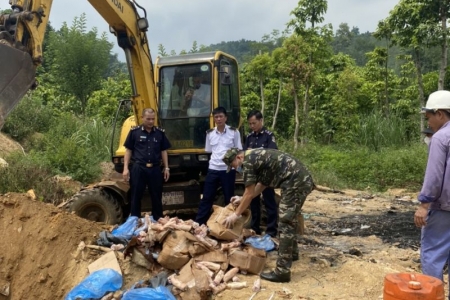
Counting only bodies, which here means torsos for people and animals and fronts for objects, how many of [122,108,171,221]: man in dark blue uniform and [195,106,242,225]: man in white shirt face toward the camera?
2

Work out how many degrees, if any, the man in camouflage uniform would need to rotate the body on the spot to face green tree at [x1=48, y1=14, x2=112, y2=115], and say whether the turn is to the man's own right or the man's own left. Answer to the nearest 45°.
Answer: approximately 45° to the man's own right

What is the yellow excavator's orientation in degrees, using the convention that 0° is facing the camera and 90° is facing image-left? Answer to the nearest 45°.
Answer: approximately 45°

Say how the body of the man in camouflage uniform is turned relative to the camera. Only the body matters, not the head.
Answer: to the viewer's left

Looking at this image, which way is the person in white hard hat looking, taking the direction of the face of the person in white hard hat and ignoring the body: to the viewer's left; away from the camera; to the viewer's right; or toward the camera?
to the viewer's left

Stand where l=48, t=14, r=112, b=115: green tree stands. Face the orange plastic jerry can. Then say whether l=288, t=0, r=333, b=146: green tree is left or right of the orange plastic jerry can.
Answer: left

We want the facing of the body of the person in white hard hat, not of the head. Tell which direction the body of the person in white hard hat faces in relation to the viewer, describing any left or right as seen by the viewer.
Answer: facing to the left of the viewer

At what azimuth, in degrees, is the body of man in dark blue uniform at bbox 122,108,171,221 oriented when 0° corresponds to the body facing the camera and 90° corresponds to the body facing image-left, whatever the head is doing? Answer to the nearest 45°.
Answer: approximately 0°

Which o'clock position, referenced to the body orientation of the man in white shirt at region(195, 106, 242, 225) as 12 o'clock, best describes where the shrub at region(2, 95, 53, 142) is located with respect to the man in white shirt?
The shrub is roughly at 5 o'clock from the man in white shirt.

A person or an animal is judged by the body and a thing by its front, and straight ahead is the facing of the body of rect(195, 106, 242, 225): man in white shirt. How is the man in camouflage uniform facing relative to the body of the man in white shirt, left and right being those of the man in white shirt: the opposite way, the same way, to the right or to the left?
to the right

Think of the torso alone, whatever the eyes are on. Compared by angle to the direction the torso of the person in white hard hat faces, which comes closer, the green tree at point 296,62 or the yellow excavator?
the yellow excavator

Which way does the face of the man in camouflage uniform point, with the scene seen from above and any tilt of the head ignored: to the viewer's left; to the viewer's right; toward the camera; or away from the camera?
to the viewer's left

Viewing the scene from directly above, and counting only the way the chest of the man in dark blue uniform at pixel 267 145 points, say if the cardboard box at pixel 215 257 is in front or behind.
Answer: in front

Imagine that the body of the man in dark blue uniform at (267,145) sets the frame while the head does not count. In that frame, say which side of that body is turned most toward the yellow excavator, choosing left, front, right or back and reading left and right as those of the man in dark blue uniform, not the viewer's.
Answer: right

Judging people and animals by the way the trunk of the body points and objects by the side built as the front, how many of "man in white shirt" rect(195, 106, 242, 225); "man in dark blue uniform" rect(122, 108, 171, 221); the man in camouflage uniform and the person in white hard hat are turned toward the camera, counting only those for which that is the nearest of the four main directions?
2

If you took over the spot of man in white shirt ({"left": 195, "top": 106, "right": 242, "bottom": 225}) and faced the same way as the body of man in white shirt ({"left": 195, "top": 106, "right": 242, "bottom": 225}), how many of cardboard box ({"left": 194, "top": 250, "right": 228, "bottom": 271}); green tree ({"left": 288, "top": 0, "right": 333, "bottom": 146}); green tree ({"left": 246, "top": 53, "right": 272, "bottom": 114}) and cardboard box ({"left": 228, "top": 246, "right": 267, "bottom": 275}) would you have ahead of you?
2
